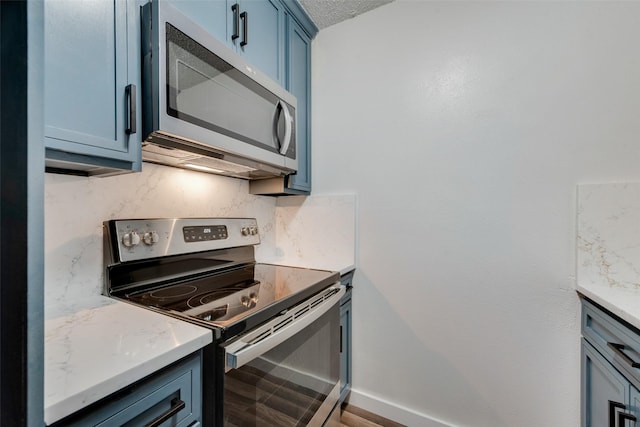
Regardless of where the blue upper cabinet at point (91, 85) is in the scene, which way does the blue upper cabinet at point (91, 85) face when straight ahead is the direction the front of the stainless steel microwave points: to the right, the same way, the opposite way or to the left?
the same way

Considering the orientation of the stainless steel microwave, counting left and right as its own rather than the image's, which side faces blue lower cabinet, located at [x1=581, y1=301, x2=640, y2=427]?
front

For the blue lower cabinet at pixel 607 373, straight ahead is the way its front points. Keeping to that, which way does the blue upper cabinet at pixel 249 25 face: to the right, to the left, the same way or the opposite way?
the opposite way

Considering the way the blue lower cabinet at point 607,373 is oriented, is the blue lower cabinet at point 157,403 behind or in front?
in front

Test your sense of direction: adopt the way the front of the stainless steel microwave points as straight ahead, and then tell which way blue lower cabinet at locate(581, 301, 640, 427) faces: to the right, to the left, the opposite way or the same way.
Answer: the opposite way

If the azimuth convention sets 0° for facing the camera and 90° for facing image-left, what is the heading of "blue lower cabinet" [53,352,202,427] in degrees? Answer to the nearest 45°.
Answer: approximately 315°

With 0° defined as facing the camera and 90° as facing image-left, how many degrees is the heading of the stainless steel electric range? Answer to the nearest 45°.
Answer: approximately 315°

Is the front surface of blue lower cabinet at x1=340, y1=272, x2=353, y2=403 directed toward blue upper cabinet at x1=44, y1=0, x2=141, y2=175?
no

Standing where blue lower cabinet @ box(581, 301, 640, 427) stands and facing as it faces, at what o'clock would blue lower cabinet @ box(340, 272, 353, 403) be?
blue lower cabinet @ box(340, 272, 353, 403) is roughly at 1 o'clock from blue lower cabinet @ box(581, 301, 640, 427).

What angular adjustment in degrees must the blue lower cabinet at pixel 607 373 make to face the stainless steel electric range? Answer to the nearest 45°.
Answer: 0° — it already faces it

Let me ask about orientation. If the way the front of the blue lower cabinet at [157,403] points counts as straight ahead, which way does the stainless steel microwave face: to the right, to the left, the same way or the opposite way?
the same way

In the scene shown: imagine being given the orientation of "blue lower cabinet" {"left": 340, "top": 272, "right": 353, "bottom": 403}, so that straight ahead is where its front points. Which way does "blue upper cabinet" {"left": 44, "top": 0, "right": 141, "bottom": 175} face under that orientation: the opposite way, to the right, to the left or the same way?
the same way

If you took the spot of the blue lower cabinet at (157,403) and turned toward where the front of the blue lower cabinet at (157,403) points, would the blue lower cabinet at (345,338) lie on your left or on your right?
on your left
